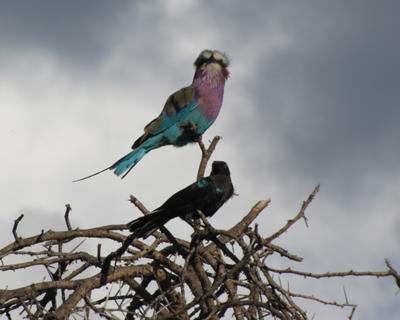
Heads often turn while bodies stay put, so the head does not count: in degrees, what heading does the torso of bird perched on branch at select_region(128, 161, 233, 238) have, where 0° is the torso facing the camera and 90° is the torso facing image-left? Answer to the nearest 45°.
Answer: approximately 270°

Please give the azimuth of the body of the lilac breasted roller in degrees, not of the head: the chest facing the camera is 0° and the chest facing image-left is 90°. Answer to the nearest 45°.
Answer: approximately 315°
